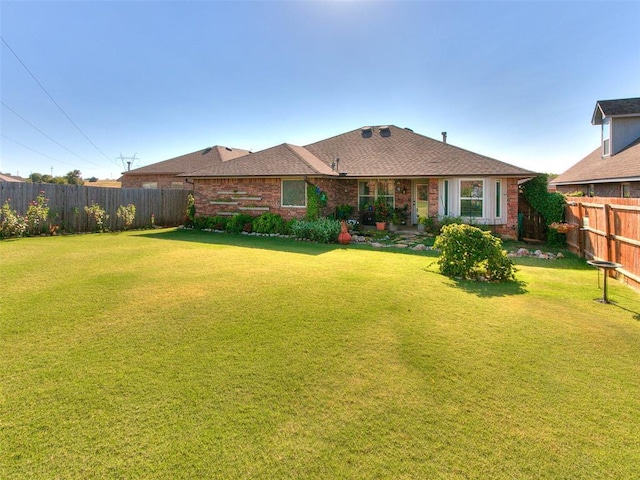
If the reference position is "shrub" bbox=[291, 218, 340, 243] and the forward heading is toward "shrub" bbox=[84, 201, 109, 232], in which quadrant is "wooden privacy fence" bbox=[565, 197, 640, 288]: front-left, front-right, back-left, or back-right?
back-left

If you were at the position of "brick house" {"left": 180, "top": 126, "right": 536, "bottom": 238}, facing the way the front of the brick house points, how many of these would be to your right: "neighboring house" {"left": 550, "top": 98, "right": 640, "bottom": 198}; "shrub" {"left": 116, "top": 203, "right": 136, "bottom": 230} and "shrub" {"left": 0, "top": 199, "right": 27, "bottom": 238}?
1

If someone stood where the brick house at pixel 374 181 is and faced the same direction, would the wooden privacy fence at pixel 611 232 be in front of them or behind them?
behind

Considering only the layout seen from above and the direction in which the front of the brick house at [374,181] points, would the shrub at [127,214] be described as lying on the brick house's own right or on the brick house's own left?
on the brick house's own left

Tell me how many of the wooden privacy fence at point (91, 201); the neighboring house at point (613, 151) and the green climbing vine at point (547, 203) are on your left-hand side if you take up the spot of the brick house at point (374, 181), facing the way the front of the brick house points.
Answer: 1

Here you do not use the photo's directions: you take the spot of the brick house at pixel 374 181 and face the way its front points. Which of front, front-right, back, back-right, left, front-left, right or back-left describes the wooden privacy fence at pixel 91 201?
left

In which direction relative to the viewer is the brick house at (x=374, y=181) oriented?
away from the camera

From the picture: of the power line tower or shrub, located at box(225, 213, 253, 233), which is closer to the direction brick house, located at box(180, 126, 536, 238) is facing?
the power line tower
